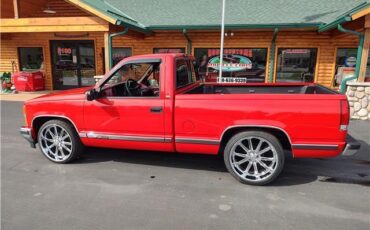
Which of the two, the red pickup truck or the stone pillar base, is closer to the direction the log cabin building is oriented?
the red pickup truck

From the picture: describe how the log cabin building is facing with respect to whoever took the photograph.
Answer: facing the viewer

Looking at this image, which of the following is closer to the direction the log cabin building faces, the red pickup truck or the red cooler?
the red pickup truck

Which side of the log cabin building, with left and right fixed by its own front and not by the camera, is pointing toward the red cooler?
right

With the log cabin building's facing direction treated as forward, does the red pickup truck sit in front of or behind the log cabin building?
in front
